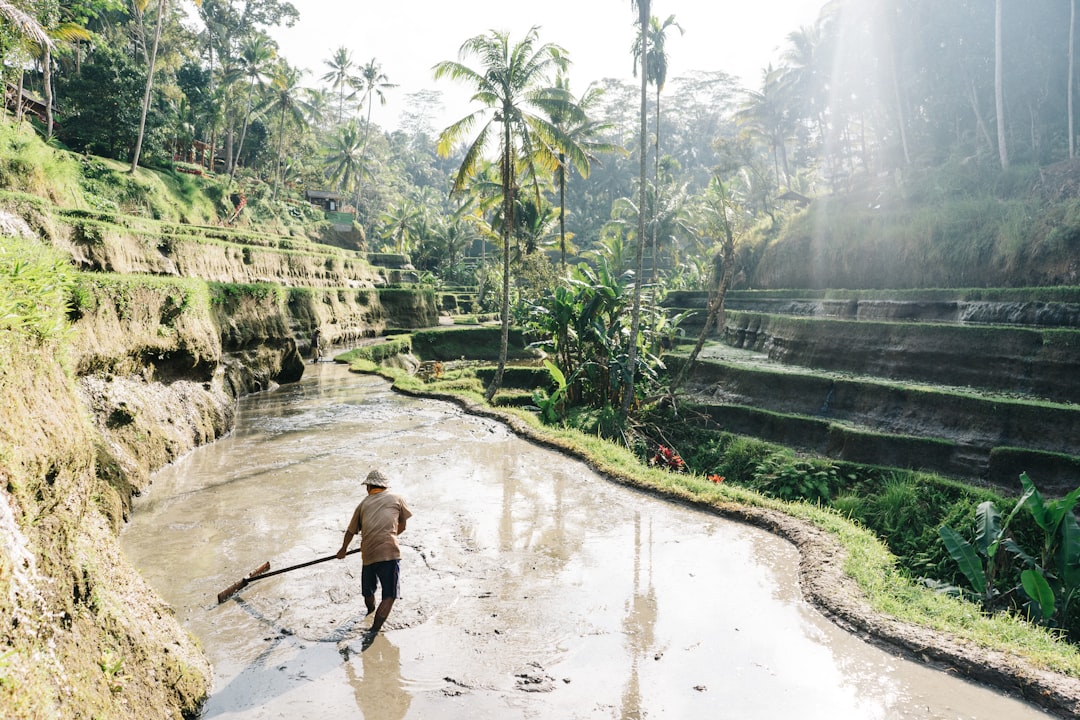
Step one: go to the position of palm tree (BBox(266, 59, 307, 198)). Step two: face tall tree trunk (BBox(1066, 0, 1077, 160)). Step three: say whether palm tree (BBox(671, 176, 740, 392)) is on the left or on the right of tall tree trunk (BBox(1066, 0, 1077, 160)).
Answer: right

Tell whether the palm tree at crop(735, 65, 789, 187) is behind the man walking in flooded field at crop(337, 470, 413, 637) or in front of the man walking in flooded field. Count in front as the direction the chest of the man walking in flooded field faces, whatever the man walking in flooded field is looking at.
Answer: in front

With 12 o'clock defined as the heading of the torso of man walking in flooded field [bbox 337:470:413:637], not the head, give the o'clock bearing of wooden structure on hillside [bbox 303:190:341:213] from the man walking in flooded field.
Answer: The wooden structure on hillside is roughly at 12 o'clock from the man walking in flooded field.

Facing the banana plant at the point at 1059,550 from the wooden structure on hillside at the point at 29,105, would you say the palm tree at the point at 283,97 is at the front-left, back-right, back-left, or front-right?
back-left

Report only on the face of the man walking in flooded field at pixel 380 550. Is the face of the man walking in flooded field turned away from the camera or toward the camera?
away from the camera

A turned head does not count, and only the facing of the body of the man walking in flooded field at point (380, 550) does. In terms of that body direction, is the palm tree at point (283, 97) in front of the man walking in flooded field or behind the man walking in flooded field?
in front

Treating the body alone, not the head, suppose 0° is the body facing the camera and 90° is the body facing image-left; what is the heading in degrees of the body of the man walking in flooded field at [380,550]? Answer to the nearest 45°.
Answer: approximately 180°

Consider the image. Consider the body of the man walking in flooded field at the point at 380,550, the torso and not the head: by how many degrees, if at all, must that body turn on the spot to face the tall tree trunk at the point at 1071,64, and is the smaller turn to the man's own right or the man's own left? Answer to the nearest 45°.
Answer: approximately 45° to the man's own right

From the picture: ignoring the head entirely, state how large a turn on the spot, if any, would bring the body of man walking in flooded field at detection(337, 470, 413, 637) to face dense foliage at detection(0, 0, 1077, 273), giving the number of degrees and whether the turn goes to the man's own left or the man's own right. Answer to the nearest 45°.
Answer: approximately 45° to the man's own right

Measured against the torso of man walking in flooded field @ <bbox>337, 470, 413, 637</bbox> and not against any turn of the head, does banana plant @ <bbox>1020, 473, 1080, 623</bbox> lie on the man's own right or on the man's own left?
on the man's own right
